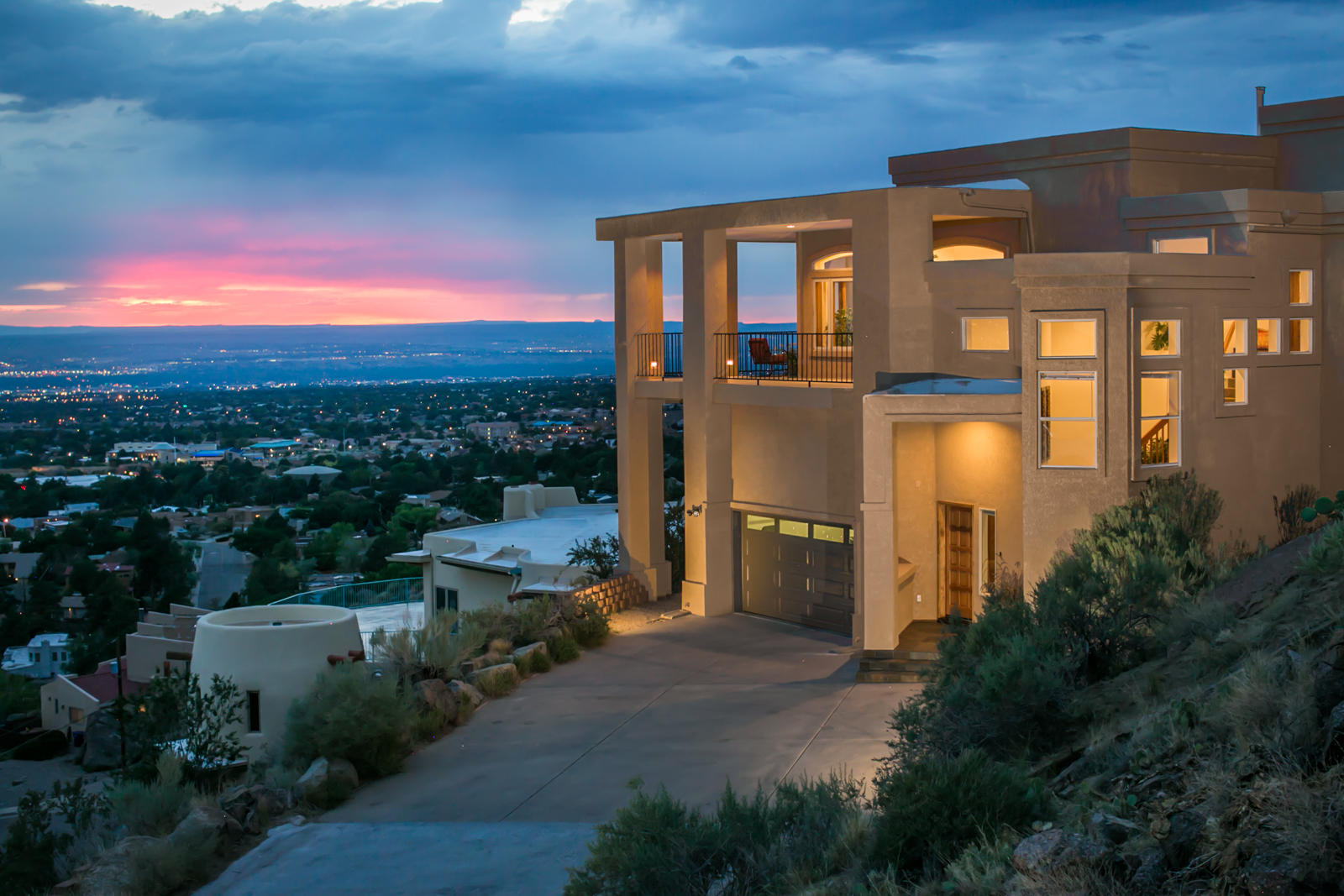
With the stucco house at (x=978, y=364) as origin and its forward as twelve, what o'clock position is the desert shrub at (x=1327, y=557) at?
The desert shrub is roughly at 10 o'clock from the stucco house.

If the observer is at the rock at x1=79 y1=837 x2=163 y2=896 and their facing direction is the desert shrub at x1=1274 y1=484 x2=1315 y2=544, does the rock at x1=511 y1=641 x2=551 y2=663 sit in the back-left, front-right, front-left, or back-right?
front-left

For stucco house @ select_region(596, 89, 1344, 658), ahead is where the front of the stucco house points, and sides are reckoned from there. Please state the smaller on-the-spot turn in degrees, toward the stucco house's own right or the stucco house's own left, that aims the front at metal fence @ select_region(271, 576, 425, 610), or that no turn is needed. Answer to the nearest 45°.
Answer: approximately 90° to the stucco house's own right

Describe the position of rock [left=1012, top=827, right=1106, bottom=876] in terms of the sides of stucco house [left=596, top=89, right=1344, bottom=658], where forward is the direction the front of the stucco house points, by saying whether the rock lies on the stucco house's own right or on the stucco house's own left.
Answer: on the stucco house's own left

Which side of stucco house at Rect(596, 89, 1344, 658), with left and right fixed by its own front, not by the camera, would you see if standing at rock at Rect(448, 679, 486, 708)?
front

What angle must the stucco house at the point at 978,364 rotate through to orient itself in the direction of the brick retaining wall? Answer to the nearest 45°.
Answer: approximately 45° to its right

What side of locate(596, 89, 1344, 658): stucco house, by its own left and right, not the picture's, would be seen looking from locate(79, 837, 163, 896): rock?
front

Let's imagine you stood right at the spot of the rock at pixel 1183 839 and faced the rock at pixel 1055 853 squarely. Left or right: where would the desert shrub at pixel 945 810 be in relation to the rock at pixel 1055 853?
right

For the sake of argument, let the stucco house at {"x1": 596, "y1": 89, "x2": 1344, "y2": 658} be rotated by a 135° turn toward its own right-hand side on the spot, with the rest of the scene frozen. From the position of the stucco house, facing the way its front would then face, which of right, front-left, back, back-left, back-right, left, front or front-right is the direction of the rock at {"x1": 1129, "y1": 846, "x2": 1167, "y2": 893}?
back

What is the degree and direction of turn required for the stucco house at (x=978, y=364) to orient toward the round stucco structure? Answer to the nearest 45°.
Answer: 0° — it already faces it

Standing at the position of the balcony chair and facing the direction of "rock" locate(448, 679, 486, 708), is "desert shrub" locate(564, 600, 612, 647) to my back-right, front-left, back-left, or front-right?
front-right

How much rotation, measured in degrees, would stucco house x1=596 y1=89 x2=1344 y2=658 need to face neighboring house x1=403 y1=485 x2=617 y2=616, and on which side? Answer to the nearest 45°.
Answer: approximately 90° to its right

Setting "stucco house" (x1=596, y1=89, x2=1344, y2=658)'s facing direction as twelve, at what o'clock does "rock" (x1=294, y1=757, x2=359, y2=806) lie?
The rock is roughly at 12 o'clock from the stucco house.

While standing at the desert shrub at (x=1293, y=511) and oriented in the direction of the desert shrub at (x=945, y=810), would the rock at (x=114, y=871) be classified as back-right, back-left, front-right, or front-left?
front-right

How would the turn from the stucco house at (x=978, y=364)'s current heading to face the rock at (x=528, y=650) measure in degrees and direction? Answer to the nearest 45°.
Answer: approximately 45° to its right

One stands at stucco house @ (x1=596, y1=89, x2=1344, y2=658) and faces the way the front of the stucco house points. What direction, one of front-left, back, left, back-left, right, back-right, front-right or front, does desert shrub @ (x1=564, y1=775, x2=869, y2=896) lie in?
front-left

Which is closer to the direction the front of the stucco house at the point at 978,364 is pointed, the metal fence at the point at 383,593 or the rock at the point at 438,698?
the rock

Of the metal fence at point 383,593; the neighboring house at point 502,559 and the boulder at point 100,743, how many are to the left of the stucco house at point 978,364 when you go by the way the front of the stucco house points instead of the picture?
0
